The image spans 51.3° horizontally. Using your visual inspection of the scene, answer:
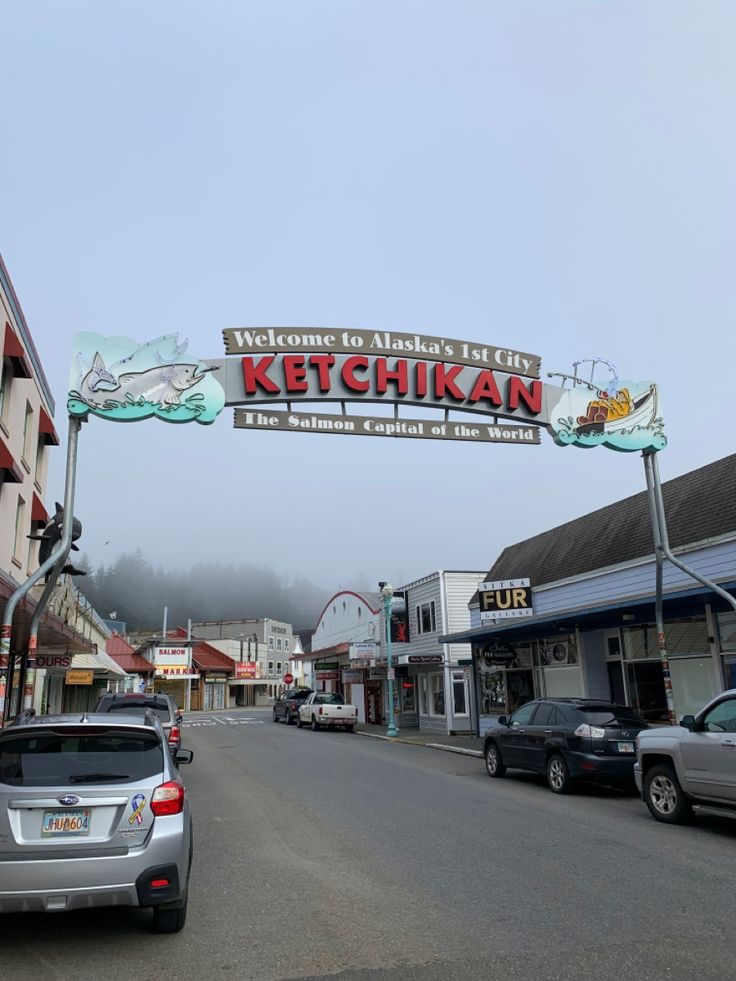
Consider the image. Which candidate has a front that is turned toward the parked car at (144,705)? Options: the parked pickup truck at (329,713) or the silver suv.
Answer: the silver suv

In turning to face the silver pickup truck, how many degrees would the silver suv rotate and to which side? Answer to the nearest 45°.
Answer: approximately 90° to its right

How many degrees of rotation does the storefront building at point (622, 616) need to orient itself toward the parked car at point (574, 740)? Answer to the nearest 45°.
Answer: approximately 45° to its left

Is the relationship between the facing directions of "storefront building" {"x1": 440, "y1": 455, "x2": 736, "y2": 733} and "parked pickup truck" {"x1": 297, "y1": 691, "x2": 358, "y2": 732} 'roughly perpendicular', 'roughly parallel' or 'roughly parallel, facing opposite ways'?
roughly perpendicular

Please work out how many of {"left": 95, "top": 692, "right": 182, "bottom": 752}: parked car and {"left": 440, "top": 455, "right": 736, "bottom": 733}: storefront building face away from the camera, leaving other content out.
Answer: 1

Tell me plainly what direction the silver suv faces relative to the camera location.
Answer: facing away from the viewer

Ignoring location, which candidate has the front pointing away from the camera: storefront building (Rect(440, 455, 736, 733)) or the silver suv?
the silver suv

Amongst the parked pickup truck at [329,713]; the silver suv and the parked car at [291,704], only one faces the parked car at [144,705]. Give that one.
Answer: the silver suv

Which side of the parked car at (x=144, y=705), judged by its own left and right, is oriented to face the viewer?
back

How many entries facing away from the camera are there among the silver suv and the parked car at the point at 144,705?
2

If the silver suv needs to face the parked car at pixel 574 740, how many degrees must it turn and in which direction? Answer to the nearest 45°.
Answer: approximately 45° to its right

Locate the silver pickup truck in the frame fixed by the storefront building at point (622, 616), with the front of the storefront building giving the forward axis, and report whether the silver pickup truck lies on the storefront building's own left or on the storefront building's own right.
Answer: on the storefront building's own left

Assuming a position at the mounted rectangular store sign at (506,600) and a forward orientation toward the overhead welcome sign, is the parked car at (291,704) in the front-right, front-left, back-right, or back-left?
back-right

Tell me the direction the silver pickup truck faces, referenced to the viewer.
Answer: facing away from the viewer and to the left of the viewer
